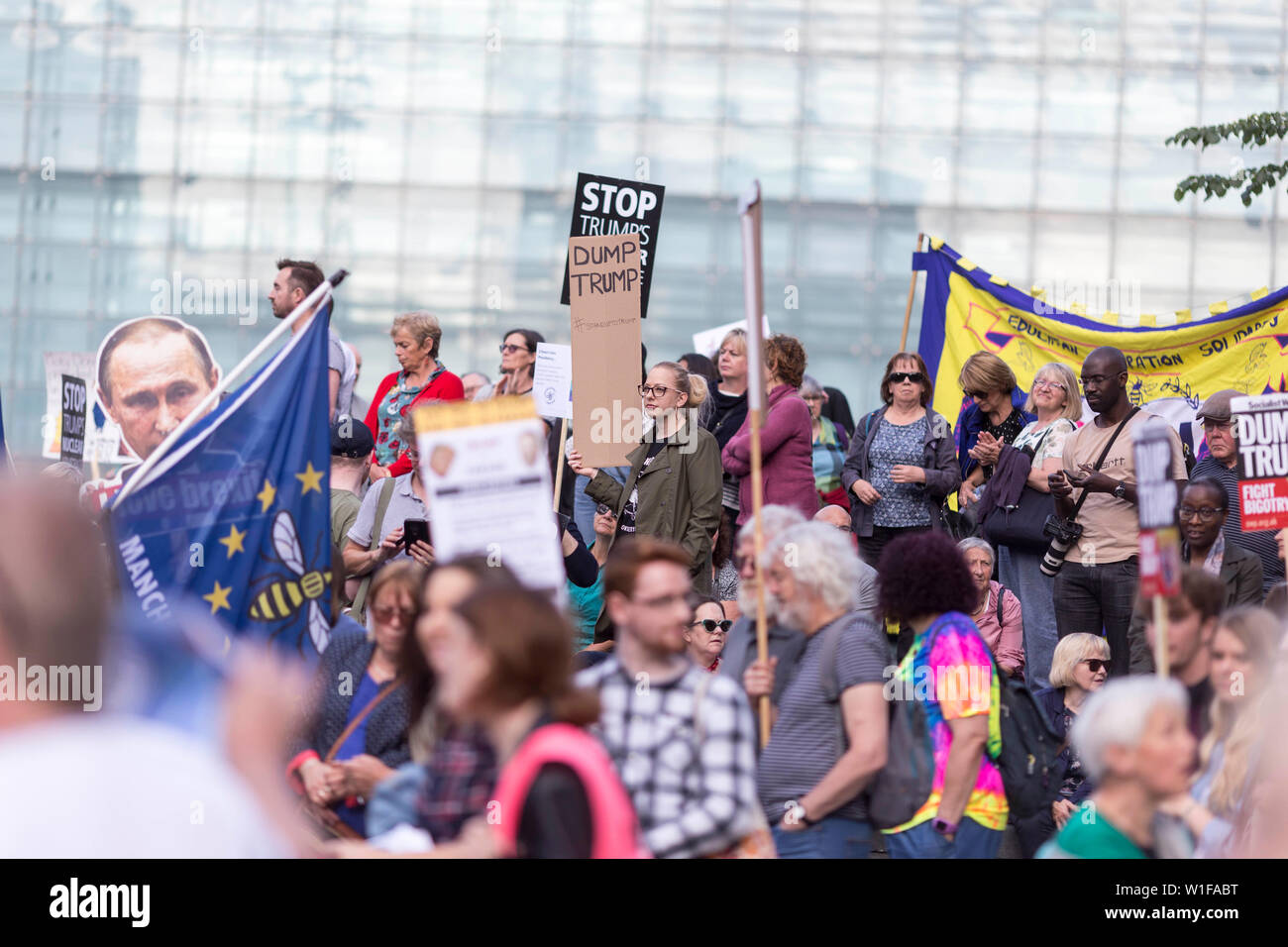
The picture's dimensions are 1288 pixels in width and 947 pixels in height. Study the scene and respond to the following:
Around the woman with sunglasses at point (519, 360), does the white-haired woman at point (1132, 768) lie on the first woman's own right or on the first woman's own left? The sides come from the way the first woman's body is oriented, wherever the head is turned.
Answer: on the first woman's own left

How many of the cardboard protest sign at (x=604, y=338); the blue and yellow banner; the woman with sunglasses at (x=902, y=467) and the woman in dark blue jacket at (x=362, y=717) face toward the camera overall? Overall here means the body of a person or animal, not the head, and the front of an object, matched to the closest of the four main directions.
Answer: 4

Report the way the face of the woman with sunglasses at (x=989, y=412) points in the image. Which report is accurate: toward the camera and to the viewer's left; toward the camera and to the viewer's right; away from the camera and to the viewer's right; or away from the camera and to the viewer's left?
toward the camera and to the viewer's left

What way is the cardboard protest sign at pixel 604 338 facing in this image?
toward the camera

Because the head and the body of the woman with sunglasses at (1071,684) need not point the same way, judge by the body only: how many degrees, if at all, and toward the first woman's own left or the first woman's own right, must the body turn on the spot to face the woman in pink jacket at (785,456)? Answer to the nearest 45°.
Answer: approximately 180°

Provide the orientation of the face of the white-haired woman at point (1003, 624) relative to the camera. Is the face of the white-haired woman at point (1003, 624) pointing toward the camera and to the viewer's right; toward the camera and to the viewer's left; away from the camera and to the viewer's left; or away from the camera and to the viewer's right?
toward the camera and to the viewer's left

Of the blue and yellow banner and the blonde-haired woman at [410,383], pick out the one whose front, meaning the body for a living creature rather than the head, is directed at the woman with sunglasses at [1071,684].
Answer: the blue and yellow banner

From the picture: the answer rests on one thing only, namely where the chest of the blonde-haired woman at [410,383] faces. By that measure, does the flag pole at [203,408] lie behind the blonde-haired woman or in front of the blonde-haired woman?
in front

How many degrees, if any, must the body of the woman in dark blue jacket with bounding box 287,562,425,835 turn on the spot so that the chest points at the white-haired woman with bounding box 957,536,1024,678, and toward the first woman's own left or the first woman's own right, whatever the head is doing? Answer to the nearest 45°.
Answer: approximately 135° to the first woman's own left

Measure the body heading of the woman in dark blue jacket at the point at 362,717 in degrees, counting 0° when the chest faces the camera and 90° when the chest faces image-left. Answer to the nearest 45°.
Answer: approximately 0°

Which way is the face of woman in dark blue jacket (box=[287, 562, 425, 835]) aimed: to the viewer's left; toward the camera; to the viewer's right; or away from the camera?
toward the camera

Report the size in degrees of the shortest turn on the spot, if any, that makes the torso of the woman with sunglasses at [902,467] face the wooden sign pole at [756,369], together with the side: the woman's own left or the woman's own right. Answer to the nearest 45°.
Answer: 0° — they already face it

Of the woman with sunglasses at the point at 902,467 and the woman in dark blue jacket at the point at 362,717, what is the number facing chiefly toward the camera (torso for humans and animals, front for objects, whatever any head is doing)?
2

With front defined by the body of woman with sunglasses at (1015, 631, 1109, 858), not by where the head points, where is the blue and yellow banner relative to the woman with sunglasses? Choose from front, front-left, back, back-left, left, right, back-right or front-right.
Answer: back-left
